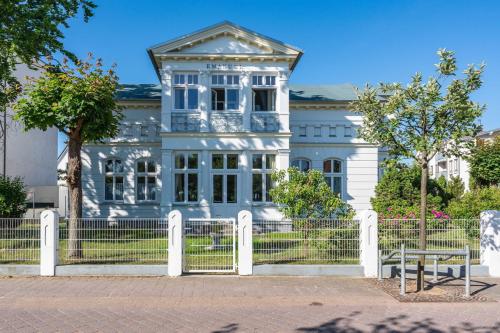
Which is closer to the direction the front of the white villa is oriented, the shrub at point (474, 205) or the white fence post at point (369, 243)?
the white fence post

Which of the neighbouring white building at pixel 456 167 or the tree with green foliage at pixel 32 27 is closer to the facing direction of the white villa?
the tree with green foliage

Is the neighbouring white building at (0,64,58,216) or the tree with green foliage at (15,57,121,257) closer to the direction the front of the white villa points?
the tree with green foliage

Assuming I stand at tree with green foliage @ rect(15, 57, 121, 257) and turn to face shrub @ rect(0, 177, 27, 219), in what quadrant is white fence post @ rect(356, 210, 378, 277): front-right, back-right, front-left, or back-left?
back-right

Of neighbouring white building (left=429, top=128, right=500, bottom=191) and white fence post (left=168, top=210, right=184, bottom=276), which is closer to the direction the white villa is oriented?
the white fence post

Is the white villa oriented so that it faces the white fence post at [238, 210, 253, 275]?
yes

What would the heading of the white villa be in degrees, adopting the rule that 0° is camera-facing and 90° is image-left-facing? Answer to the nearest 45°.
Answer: approximately 0°
